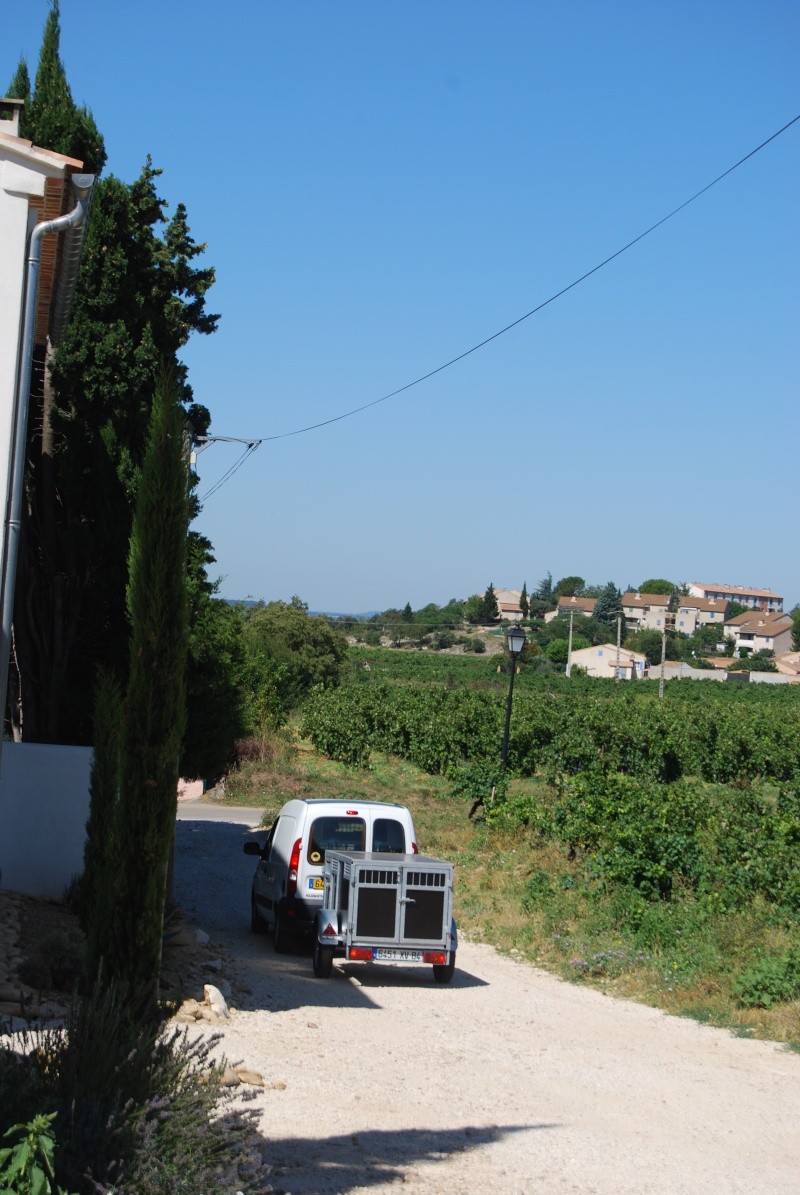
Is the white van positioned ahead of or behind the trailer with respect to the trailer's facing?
ahead

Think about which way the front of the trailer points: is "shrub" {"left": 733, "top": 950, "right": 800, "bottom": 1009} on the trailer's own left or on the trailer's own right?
on the trailer's own right

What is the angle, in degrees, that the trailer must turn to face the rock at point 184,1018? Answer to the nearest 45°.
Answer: approximately 135° to its left

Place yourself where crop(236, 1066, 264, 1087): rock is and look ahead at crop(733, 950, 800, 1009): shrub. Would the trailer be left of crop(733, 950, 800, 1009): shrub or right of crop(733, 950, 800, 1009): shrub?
left

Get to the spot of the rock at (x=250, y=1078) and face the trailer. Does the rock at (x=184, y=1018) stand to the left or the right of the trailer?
left

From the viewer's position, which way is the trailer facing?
facing away from the viewer

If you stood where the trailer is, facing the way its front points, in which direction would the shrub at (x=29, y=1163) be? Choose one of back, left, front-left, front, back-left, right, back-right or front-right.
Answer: back

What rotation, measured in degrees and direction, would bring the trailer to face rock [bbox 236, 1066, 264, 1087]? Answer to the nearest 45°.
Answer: approximately 180°

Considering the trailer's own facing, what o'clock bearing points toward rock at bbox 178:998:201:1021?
The rock is roughly at 7 o'clock from the trailer.

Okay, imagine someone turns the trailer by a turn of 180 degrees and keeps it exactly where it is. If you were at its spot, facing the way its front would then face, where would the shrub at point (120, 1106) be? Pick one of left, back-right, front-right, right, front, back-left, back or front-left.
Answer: front
